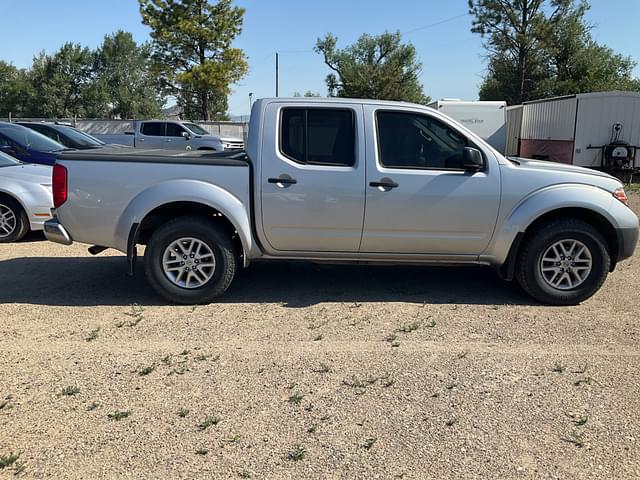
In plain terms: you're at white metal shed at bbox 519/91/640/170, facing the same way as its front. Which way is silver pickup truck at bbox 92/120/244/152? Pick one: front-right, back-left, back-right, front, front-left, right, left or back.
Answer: back-right

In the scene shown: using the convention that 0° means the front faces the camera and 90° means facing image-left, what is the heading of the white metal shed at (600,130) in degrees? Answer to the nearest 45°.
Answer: approximately 315°

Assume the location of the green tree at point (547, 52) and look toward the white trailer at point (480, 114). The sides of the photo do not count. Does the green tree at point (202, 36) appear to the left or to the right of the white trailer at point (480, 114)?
right

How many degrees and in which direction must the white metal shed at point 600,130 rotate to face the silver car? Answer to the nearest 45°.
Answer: approximately 90° to its right

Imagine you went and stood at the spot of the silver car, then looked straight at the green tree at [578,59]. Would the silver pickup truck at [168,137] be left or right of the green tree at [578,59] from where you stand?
left

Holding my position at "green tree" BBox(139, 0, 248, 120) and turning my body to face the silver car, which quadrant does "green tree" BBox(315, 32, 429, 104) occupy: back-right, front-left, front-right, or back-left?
back-left

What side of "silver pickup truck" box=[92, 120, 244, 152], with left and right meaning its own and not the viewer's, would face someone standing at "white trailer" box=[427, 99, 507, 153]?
front

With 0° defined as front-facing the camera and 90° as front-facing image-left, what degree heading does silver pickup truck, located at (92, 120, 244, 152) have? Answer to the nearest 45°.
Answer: approximately 315°

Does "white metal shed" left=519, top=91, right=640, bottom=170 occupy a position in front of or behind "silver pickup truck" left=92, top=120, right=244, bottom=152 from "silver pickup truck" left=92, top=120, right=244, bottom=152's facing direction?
in front
